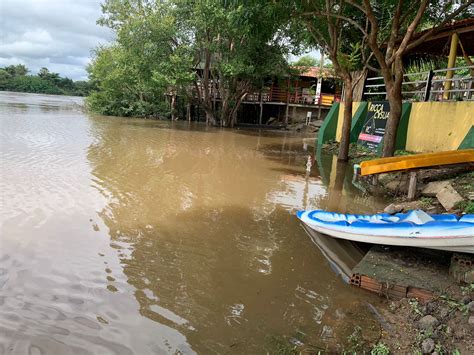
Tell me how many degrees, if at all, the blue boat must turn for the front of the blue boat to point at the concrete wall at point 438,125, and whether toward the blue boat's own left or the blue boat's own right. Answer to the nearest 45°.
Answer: approximately 90° to the blue boat's own right

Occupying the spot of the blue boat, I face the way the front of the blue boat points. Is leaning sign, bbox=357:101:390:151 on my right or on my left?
on my right

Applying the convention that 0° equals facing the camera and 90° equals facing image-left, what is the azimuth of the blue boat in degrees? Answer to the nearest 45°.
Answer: approximately 90°

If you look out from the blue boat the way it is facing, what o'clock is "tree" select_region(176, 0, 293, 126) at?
The tree is roughly at 2 o'clock from the blue boat.

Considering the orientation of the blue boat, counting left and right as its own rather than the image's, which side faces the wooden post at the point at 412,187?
right

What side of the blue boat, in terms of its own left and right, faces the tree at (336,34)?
right
